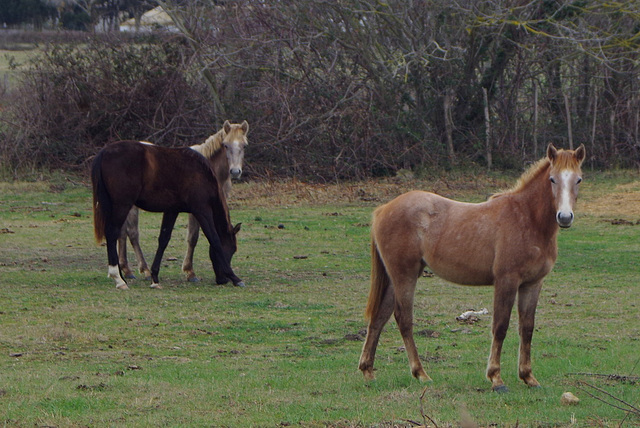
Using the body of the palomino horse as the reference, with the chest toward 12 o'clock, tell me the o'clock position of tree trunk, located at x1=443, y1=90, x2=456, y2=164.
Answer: The tree trunk is roughly at 10 o'clock from the palomino horse.

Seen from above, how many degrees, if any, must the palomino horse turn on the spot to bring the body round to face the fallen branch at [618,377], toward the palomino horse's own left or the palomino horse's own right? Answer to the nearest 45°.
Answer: approximately 45° to the palomino horse's own right

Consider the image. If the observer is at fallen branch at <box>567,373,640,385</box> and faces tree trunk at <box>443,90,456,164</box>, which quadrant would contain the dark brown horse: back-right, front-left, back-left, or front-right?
front-left

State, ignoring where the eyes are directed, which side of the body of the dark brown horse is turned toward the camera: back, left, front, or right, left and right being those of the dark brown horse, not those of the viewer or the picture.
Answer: right

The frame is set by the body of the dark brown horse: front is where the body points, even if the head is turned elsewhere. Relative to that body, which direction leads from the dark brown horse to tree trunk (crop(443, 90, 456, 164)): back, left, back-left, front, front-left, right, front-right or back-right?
front-left

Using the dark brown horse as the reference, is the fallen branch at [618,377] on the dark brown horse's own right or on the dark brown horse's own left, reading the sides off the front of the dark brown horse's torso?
on the dark brown horse's own right

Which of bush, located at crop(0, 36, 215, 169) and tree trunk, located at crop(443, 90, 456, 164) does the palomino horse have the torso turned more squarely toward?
the tree trunk

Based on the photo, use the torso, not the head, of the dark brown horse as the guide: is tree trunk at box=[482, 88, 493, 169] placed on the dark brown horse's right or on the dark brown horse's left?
on the dark brown horse's left
